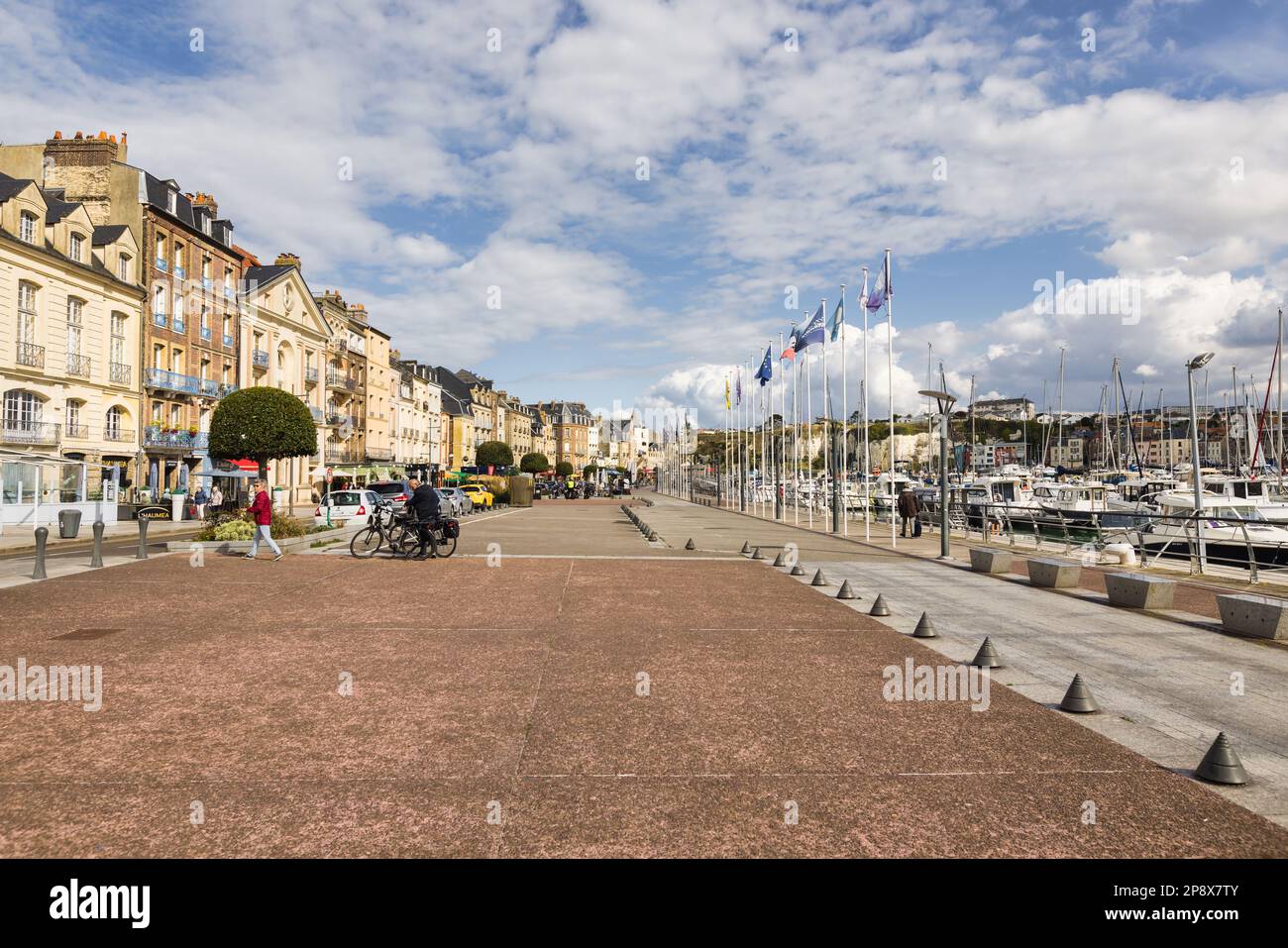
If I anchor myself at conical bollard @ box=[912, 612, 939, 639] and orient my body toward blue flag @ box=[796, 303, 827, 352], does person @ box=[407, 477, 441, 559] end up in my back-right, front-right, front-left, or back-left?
front-left

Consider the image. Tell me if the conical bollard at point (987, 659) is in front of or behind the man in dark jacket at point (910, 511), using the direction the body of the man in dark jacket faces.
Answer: behind

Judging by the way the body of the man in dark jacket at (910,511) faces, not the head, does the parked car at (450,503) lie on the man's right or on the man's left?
on the man's left

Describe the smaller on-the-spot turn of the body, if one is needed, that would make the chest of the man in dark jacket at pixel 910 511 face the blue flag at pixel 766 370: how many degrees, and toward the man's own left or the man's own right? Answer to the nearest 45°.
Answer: approximately 45° to the man's own left

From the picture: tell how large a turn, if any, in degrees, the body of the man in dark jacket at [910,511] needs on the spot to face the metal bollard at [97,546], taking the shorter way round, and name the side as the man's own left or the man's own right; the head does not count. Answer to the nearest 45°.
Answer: approximately 135° to the man's own left

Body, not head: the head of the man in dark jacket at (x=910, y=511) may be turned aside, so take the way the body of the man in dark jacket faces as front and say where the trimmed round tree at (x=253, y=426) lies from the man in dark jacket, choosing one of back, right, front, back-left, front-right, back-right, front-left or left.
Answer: left

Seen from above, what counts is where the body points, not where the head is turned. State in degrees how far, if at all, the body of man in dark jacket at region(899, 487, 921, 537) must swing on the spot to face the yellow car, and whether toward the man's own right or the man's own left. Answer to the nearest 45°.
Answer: approximately 45° to the man's own left

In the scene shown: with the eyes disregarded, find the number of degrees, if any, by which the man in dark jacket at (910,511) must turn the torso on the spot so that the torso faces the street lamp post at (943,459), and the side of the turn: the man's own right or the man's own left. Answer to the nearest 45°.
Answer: approximately 180°

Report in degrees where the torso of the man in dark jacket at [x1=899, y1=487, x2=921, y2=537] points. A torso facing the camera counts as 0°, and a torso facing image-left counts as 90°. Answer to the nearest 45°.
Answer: approximately 180°
